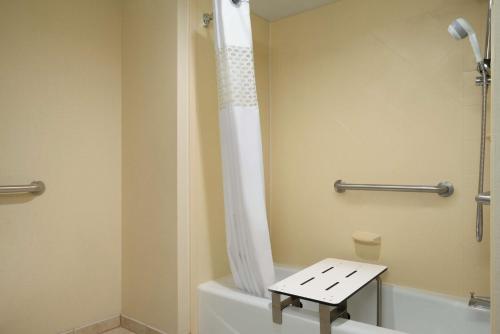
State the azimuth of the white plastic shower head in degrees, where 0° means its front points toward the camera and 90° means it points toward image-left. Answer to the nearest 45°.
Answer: approximately 90°

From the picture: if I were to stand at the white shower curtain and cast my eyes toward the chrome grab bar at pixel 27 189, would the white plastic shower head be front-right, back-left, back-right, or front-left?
back-left

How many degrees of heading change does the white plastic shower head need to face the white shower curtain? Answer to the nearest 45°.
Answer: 0° — it already faces it

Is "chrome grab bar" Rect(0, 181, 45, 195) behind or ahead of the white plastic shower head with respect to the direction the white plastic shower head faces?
ahead
